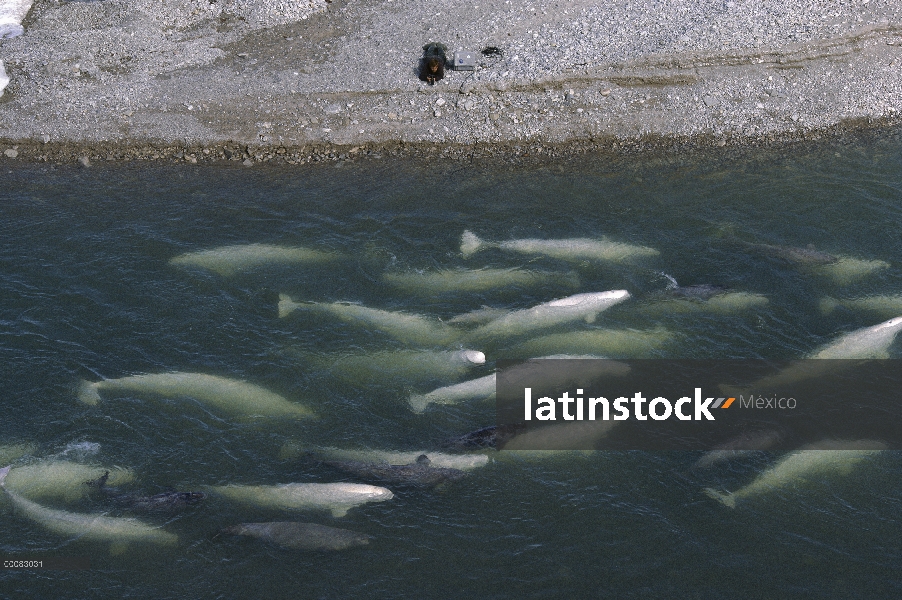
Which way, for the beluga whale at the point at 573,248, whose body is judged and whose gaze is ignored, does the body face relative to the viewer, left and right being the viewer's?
facing to the right of the viewer

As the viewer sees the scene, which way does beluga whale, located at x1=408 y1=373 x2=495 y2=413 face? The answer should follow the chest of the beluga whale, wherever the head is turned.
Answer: to the viewer's right

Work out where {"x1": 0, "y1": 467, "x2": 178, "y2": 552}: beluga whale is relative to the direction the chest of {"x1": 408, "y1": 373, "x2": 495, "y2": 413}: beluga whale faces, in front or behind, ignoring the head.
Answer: behind

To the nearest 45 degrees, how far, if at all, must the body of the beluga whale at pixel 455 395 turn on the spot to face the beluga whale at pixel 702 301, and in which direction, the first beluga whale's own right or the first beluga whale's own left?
0° — it already faces it

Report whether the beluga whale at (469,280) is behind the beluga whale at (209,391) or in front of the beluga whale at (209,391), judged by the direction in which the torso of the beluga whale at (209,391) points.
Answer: in front

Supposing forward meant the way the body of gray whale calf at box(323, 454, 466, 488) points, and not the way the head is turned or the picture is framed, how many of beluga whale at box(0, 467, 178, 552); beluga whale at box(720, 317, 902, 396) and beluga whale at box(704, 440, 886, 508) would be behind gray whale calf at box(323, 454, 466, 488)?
1

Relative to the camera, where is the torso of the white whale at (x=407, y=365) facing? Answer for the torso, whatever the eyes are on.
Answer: to the viewer's right

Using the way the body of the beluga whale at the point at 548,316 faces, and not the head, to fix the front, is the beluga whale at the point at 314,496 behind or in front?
behind

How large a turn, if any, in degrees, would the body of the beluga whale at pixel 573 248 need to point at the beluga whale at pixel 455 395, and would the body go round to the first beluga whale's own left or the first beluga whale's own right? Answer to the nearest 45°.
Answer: approximately 135° to the first beluga whale's own right

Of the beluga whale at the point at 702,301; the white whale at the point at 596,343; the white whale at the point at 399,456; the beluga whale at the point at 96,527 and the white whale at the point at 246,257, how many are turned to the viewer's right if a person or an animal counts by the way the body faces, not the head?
4

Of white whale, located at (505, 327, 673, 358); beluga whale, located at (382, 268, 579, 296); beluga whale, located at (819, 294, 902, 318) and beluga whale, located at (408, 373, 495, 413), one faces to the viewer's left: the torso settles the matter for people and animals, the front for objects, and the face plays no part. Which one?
beluga whale, located at (382, 268, 579, 296)

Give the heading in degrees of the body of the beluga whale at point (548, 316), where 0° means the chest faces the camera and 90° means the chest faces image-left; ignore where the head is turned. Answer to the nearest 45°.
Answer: approximately 270°

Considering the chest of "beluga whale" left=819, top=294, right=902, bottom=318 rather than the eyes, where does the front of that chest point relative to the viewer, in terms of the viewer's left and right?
facing to the right of the viewer

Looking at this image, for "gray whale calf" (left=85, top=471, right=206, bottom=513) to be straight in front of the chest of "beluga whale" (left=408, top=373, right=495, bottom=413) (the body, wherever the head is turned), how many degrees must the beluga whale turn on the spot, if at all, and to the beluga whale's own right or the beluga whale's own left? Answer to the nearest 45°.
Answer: approximately 180°

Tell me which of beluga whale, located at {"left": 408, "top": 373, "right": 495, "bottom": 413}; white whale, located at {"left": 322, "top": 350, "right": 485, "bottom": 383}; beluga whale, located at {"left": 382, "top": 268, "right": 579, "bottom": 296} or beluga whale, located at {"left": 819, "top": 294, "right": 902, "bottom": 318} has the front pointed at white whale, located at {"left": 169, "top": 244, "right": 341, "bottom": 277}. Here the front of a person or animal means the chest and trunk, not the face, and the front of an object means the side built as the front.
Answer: beluga whale, located at {"left": 382, "top": 268, "right": 579, "bottom": 296}

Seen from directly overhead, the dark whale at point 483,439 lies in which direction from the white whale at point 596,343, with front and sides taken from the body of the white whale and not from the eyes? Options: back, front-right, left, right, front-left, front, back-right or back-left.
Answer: back-right

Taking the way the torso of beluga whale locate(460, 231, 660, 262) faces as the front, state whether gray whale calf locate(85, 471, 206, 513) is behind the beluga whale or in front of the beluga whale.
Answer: behind
